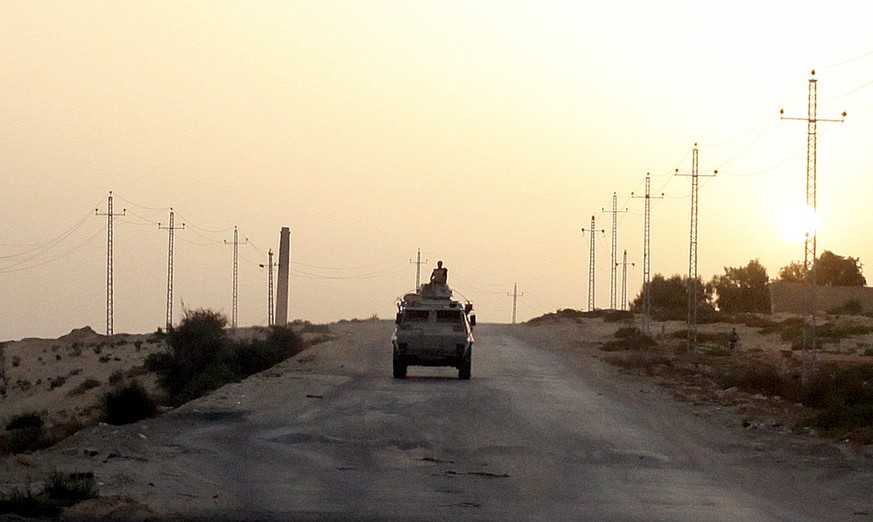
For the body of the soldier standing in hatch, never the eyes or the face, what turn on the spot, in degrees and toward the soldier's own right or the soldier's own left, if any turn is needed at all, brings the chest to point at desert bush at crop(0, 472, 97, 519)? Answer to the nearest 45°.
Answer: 0° — they already face it

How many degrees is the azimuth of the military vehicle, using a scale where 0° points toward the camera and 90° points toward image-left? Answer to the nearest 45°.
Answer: approximately 0°

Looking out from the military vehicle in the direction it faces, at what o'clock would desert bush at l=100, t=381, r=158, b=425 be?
The desert bush is roughly at 1 o'clock from the military vehicle.

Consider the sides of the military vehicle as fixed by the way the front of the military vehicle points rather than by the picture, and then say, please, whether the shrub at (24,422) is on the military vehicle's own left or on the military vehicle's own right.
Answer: on the military vehicle's own right

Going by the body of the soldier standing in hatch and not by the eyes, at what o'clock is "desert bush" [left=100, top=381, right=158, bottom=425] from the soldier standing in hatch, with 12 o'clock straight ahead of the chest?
The desert bush is roughly at 1 o'clock from the soldier standing in hatch.

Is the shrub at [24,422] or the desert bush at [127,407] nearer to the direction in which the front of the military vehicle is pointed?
the desert bush

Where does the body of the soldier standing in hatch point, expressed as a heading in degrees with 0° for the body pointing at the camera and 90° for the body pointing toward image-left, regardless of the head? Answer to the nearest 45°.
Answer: approximately 0°
